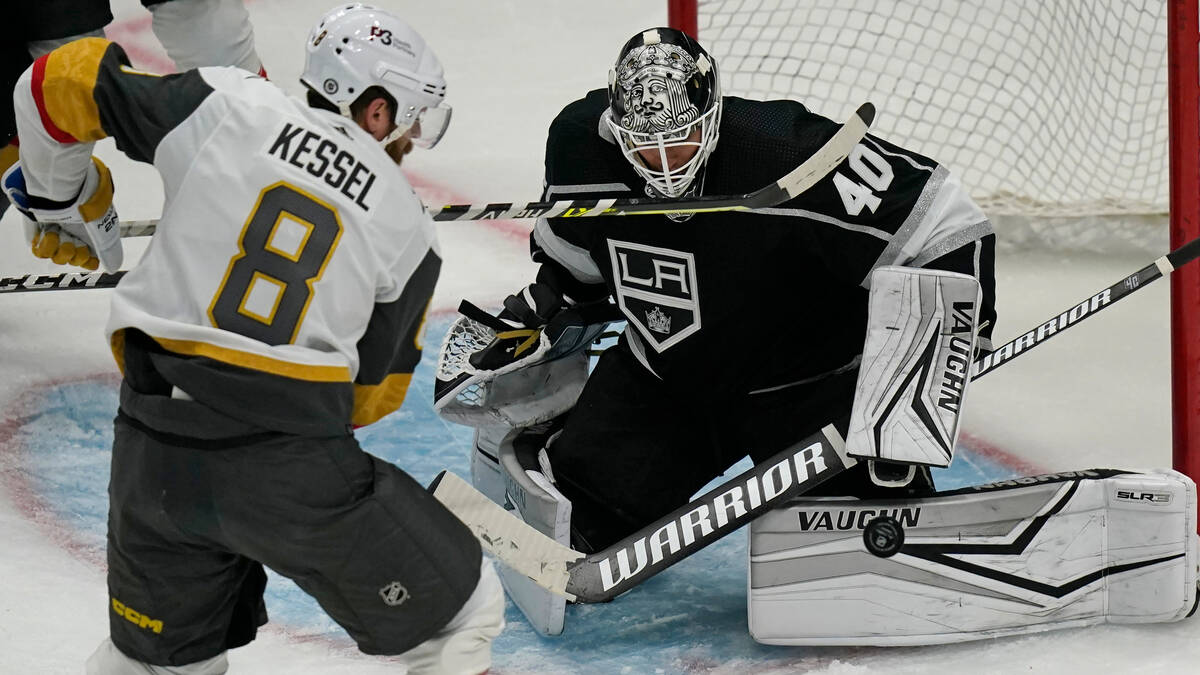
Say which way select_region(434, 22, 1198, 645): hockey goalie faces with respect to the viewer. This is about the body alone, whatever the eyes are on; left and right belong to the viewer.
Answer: facing the viewer and to the left of the viewer

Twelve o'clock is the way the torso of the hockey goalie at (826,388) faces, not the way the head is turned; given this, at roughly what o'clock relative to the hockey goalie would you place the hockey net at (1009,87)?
The hockey net is roughly at 5 o'clock from the hockey goalie.

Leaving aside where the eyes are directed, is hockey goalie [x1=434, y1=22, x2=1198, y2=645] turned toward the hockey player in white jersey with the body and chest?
yes

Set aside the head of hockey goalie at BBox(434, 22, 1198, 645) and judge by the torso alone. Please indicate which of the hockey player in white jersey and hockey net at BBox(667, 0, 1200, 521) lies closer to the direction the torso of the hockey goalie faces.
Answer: the hockey player in white jersey

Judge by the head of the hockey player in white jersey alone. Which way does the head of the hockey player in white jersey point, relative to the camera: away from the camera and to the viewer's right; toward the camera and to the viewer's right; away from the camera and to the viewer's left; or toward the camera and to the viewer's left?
away from the camera and to the viewer's right
